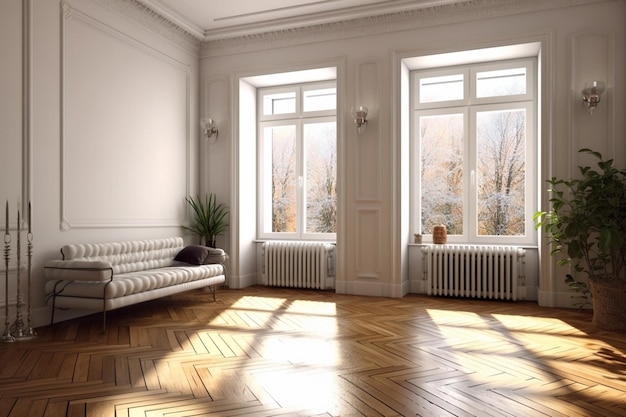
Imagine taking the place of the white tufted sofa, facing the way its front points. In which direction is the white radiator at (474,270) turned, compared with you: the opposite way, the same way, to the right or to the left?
to the right

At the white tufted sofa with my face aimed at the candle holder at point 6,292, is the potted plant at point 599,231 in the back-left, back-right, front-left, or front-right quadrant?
back-left

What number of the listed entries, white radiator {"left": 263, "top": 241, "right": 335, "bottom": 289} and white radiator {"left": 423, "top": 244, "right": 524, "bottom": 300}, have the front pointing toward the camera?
2

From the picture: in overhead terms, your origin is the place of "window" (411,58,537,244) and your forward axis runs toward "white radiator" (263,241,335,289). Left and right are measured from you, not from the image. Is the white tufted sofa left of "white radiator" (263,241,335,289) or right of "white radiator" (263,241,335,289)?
left

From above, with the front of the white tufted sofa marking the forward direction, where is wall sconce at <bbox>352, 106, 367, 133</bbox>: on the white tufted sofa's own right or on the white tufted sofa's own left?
on the white tufted sofa's own left

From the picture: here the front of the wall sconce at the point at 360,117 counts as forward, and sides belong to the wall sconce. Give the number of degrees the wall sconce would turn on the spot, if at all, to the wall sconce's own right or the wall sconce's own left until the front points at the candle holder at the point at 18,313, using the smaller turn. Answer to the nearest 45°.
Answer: approximately 45° to the wall sconce's own right

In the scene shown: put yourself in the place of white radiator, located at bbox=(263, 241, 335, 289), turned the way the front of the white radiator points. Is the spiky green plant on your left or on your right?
on your right

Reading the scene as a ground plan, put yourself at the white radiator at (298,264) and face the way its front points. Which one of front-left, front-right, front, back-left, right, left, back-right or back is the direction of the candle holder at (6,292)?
front-right

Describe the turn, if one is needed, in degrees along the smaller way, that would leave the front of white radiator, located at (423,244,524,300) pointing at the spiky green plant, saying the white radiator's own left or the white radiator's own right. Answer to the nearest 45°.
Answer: approximately 90° to the white radiator's own right

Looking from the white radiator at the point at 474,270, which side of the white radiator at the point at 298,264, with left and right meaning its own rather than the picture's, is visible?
left

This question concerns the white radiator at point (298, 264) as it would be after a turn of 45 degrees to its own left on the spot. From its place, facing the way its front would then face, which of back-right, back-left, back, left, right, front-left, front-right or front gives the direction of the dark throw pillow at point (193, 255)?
right

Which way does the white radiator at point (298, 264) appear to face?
toward the camera

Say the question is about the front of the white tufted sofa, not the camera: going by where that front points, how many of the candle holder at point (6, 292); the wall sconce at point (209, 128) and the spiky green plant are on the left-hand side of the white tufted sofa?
2

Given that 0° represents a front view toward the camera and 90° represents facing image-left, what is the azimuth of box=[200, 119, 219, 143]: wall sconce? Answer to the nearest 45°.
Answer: approximately 45°

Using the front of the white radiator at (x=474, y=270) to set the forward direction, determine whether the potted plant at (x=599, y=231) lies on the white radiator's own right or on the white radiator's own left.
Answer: on the white radiator's own left

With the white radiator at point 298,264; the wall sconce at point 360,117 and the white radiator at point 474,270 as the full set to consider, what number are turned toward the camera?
3

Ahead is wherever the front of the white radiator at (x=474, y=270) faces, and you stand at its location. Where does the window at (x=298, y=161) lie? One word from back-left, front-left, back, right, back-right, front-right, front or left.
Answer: right
